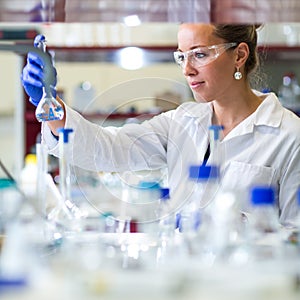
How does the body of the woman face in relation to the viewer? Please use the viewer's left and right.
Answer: facing the viewer and to the left of the viewer

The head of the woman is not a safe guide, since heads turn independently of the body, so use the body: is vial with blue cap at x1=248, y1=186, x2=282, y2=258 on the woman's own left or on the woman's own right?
on the woman's own left

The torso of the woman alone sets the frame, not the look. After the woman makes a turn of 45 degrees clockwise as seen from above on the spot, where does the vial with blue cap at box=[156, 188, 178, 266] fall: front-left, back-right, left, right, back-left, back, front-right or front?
left

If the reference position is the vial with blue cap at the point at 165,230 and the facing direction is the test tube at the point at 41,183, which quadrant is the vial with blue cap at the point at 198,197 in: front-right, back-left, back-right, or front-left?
back-right

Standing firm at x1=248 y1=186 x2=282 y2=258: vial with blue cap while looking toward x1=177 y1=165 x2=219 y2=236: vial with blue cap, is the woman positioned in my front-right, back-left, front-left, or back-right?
front-right

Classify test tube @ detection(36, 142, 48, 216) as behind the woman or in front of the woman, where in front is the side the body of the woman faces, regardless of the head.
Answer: in front
